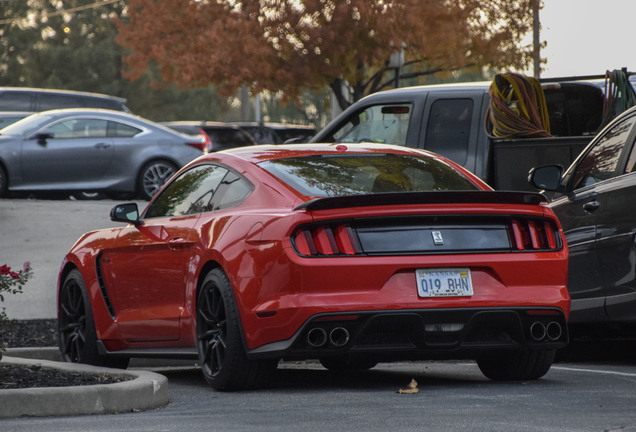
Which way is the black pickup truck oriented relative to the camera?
to the viewer's left

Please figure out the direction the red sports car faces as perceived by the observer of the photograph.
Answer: facing away from the viewer and to the left of the viewer

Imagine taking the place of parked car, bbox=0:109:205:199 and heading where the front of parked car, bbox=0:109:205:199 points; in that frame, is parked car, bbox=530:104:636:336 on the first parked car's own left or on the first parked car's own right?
on the first parked car's own left

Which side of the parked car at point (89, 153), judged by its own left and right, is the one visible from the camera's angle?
left

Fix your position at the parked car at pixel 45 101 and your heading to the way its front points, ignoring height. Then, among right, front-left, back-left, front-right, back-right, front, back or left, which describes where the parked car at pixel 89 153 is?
left

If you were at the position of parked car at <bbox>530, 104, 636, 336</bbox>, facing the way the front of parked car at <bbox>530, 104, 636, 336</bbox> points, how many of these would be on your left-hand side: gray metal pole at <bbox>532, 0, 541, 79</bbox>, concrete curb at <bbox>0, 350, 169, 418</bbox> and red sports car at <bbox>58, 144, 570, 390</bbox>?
2

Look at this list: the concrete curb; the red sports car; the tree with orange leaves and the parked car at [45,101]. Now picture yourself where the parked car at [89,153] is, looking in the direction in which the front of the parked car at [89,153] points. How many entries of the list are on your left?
2

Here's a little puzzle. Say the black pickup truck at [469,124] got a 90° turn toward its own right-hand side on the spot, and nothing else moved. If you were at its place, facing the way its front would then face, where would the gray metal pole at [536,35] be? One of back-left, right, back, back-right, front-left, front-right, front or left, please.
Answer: front

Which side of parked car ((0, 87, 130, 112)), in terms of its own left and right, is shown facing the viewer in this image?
left

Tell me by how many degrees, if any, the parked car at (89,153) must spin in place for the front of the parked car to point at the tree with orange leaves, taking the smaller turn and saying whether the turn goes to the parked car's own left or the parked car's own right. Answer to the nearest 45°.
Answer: approximately 135° to the parked car's own right

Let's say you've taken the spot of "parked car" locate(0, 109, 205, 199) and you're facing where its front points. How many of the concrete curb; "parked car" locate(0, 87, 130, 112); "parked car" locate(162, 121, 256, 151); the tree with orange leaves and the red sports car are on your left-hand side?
2

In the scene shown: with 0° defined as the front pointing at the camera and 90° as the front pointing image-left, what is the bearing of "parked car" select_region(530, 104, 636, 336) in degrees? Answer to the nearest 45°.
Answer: approximately 135°
